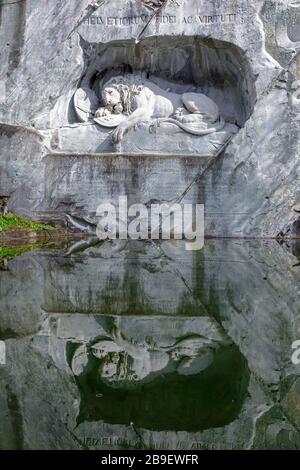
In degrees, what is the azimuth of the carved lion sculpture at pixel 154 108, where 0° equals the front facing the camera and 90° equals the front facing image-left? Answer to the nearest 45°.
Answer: approximately 90°
